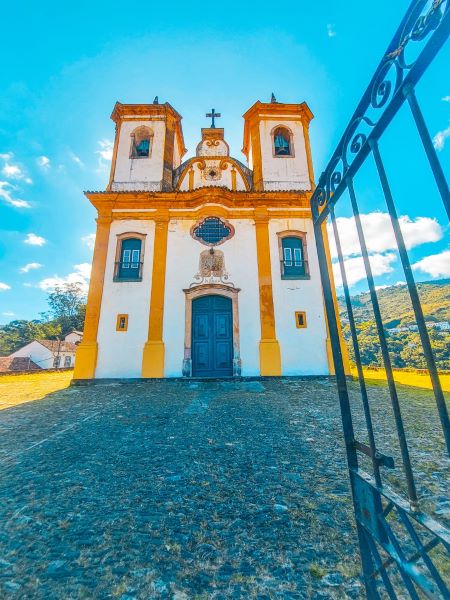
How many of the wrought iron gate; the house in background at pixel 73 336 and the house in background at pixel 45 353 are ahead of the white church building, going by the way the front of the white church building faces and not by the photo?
1

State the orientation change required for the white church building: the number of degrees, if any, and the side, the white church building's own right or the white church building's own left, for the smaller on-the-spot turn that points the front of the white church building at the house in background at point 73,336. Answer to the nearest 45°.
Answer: approximately 135° to the white church building's own right

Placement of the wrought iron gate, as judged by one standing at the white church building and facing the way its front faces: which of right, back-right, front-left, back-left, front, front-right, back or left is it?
front

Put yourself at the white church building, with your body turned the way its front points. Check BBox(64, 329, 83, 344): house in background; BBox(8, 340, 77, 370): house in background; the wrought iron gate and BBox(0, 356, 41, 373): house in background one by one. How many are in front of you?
1

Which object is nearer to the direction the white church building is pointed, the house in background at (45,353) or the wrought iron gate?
the wrought iron gate

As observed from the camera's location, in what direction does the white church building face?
facing the viewer

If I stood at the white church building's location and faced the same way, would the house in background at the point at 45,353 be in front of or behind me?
behind

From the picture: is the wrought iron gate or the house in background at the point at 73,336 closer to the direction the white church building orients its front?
the wrought iron gate
